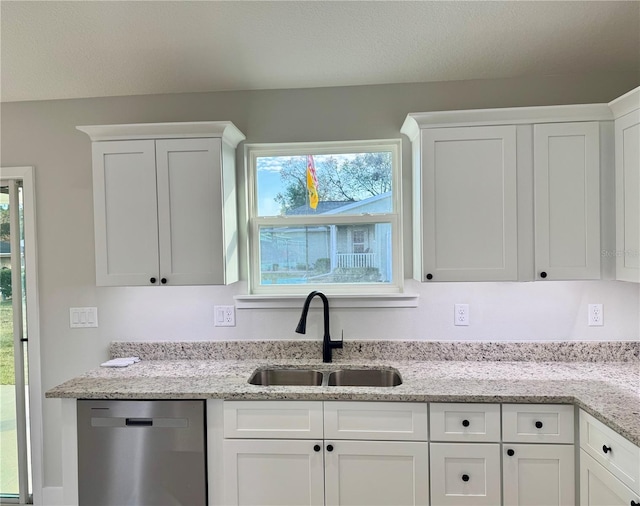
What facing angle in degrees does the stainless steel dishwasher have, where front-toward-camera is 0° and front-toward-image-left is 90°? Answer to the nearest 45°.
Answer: approximately 0°

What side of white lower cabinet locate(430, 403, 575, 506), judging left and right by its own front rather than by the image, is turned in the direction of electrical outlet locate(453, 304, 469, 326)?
back

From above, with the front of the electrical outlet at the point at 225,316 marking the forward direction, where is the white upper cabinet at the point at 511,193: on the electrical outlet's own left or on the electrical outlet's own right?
on the electrical outlet's own left

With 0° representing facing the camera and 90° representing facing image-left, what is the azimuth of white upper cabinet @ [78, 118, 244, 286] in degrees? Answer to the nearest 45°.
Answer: approximately 0°

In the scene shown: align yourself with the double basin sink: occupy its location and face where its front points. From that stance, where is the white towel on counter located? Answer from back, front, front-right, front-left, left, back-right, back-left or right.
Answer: right
